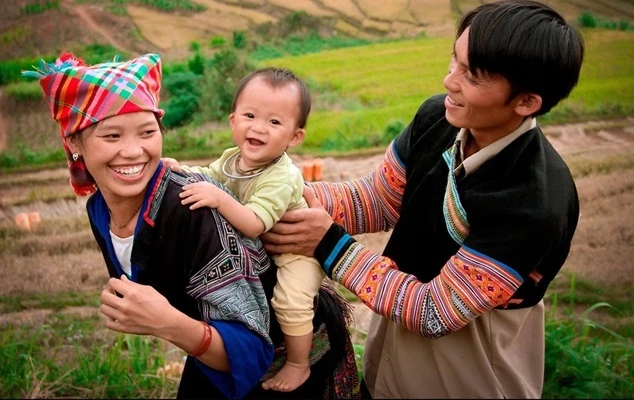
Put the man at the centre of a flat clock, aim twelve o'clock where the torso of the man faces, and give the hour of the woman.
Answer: The woman is roughly at 1 o'clock from the man.

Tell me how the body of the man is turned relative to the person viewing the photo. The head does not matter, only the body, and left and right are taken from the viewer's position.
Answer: facing the viewer and to the left of the viewer

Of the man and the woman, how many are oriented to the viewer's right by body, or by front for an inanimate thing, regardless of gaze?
0
